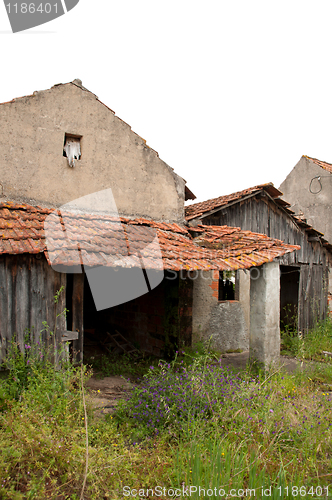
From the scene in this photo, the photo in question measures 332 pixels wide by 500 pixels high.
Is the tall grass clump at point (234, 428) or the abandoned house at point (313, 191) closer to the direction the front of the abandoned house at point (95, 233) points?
the tall grass clump

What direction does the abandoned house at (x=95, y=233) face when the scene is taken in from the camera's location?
facing the viewer

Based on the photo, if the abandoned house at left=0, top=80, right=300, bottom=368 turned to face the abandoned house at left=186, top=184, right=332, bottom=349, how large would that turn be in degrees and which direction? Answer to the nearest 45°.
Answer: approximately 135° to its left

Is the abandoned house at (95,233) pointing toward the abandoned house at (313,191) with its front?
no
